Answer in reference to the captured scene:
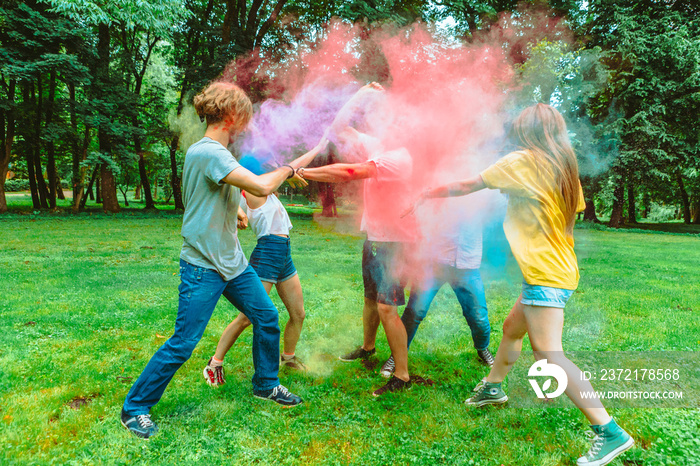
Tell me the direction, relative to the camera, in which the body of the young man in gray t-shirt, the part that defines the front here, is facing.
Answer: to the viewer's right

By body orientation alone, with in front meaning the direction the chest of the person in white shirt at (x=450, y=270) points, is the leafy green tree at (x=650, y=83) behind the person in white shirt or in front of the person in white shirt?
behind

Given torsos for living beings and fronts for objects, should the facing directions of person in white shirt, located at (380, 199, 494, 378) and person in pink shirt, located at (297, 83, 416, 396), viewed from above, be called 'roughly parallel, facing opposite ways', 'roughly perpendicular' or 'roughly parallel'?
roughly perpendicular

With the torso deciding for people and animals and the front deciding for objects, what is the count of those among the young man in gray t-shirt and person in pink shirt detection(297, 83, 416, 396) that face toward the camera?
0

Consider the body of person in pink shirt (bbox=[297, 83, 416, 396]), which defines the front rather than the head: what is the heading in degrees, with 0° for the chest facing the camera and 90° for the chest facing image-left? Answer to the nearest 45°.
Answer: approximately 90°

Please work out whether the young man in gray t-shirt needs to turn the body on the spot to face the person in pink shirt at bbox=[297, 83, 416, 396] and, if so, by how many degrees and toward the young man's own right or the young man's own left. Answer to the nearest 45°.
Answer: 0° — they already face them

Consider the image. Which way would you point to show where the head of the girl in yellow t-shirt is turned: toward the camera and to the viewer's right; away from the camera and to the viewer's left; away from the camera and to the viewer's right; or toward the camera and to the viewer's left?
away from the camera and to the viewer's left

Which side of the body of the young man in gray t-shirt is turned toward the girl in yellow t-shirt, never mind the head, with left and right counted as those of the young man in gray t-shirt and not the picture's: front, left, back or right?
front

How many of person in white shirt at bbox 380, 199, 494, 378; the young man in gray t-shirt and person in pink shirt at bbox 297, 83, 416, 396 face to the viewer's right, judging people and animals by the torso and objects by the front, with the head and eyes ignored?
1

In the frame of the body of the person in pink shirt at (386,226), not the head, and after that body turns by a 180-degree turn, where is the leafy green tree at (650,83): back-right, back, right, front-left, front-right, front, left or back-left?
front-left

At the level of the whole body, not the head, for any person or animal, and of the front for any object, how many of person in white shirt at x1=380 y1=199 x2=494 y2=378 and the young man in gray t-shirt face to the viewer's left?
0

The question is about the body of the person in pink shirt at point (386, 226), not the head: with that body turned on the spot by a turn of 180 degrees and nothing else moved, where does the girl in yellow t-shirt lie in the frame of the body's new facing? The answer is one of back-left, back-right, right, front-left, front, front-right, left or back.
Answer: front-right

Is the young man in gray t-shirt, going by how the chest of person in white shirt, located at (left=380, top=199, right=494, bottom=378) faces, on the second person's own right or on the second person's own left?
on the second person's own right

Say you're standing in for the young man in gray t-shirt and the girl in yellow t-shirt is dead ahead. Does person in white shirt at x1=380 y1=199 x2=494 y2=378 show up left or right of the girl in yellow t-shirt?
left
